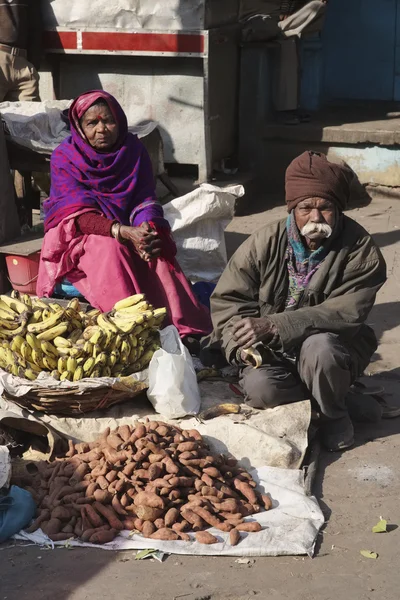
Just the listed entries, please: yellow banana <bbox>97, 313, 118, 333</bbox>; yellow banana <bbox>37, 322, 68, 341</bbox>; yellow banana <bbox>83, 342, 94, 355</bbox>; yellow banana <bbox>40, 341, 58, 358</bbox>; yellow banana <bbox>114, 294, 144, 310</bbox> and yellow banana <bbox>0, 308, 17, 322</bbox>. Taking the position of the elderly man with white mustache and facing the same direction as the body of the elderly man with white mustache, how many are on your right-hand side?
6

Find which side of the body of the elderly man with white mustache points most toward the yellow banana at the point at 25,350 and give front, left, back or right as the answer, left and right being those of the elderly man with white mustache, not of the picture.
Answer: right

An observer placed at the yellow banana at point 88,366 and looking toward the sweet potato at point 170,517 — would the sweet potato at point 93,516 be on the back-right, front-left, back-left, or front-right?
front-right

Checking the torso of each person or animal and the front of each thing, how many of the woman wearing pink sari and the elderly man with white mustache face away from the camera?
0

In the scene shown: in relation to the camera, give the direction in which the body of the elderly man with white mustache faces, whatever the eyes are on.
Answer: toward the camera

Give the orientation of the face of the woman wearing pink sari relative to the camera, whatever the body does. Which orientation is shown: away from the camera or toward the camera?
toward the camera

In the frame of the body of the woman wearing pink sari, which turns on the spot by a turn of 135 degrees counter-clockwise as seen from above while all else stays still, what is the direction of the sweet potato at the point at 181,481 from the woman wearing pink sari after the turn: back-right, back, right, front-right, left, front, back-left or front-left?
back

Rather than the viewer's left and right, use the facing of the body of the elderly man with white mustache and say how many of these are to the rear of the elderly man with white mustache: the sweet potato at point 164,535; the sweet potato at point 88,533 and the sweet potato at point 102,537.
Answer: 0

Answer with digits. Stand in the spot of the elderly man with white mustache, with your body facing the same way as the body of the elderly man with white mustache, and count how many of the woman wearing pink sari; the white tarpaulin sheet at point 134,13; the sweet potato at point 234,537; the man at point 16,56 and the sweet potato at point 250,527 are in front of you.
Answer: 2

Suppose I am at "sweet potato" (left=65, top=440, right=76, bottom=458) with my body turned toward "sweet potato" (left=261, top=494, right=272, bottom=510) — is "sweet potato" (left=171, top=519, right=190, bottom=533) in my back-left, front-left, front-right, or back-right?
front-right

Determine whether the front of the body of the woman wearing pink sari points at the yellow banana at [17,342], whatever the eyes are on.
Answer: no

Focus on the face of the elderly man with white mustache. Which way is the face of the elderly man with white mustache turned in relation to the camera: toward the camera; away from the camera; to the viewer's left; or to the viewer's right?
toward the camera

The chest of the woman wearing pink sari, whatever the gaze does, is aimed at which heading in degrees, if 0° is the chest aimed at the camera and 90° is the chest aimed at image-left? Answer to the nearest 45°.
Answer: approximately 315°

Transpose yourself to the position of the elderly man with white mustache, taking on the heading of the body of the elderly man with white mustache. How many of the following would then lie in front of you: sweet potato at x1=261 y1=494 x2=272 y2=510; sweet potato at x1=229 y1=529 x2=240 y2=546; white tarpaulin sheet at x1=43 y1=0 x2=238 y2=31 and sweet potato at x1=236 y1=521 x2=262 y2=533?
3
